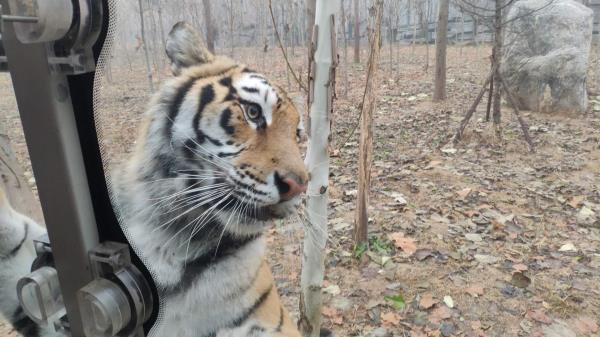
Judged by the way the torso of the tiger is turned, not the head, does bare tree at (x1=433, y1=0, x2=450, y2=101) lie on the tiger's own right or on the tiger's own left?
on the tiger's own left

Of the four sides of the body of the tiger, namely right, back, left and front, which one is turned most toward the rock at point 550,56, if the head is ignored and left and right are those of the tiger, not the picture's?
left

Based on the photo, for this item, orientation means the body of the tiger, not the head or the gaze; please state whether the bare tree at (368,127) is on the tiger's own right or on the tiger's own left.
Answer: on the tiger's own left

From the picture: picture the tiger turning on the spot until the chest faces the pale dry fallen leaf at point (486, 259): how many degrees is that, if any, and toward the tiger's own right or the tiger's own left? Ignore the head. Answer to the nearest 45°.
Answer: approximately 90° to the tiger's own left

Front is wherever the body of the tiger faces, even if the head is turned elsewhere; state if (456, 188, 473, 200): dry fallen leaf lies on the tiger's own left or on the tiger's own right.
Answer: on the tiger's own left

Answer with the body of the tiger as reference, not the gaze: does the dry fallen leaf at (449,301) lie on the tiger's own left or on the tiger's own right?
on the tiger's own left

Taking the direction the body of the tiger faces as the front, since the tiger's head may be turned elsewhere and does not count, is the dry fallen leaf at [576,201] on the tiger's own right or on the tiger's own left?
on the tiger's own left
